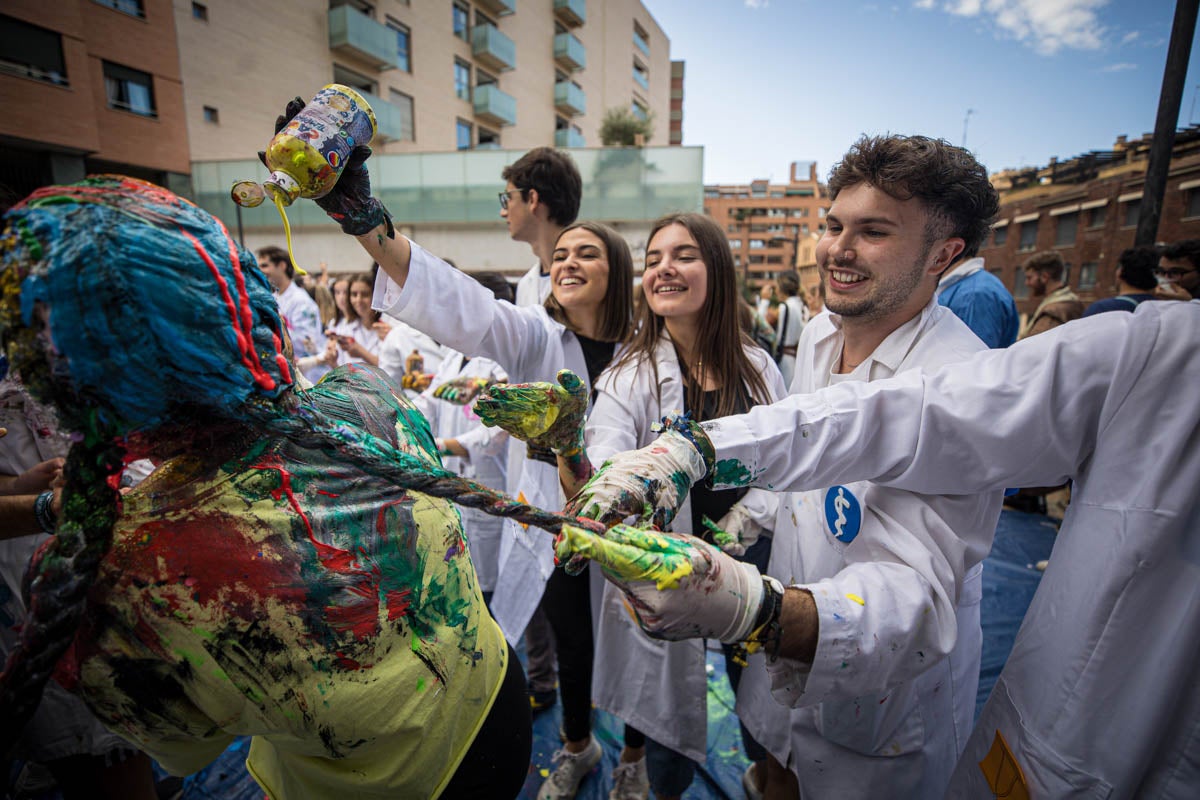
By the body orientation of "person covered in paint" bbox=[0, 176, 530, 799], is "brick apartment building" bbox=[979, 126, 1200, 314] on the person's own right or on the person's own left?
on the person's own right

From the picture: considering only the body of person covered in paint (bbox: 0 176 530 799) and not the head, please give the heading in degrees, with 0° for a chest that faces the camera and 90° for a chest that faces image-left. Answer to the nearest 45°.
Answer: approximately 180°

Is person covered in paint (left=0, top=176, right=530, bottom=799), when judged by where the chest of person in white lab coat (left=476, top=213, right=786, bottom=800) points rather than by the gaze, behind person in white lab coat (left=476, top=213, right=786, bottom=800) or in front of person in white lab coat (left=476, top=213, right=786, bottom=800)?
in front

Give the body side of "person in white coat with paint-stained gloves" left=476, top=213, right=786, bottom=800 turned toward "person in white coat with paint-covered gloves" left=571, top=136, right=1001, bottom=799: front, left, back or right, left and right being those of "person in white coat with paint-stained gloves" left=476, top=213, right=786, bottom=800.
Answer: left

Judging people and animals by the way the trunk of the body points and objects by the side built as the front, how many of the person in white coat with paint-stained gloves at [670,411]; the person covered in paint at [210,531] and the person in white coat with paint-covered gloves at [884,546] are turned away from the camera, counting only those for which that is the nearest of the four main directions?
1

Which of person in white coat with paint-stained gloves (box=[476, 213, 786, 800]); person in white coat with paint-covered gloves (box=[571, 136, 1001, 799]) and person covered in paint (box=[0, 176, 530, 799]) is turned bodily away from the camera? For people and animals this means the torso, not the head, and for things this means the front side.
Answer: person covered in paint (box=[0, 176, 530, 799])

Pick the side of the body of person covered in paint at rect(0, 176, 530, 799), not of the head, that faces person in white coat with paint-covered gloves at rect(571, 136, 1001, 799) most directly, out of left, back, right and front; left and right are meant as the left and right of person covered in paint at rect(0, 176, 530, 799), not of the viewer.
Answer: right

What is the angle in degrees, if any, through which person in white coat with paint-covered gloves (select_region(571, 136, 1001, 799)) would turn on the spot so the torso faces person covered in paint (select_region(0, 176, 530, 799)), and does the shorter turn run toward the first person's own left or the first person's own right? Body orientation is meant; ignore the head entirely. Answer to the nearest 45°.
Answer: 0° — they already face them

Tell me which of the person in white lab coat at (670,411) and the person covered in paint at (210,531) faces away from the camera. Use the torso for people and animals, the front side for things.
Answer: the person covered in paint at (210,531)

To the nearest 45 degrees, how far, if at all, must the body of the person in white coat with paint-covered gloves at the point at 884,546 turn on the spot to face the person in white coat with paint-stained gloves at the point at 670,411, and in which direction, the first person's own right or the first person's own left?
approximately 90° to the first person's own right

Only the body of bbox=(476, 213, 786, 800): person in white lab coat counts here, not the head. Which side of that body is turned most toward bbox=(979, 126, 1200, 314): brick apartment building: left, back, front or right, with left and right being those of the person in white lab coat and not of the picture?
back

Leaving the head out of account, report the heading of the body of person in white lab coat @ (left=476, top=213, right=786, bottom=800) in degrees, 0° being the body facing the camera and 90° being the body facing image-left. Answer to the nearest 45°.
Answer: approximately 45°
